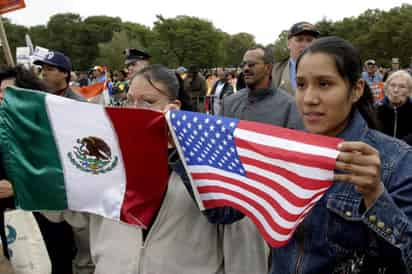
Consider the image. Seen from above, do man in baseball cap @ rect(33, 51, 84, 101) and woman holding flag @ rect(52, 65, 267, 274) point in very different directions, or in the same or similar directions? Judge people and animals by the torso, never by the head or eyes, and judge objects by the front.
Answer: same or similar directions

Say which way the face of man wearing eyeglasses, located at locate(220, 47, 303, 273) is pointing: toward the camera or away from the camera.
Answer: toward the camera

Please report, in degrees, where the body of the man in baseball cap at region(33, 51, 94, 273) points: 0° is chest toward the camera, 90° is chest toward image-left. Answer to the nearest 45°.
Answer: approximately 45°

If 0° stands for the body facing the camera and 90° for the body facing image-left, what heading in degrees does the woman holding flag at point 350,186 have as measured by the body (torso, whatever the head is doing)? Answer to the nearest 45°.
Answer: approximately 45°

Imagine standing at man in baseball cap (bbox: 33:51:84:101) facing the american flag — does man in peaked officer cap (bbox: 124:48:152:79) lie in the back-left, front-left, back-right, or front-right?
back-left

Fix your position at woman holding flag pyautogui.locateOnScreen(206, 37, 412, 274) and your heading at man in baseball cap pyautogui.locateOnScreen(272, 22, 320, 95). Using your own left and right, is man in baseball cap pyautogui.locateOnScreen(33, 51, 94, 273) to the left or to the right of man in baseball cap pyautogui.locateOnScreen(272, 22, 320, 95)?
left

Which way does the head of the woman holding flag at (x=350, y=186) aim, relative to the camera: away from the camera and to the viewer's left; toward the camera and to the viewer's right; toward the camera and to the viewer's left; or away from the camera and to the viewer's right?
toward the camera and to the viewer's left

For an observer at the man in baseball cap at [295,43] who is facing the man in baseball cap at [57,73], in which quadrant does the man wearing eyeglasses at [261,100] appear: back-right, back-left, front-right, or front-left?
front-left

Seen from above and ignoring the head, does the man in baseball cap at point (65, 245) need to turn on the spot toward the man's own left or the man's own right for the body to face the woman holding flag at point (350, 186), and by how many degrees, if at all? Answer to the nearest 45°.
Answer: approximately 90° to the man's own left

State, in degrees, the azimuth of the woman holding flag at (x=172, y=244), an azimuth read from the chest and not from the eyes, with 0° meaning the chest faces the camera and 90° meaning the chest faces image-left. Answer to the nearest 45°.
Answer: approximately 45°

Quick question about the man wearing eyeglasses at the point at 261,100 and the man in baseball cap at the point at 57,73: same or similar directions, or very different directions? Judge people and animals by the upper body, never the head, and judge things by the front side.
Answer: same or similar directions

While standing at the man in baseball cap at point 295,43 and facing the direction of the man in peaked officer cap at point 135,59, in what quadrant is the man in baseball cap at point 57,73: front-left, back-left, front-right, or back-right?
front-left
